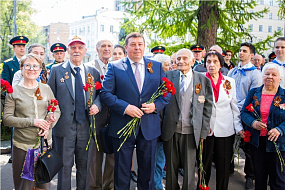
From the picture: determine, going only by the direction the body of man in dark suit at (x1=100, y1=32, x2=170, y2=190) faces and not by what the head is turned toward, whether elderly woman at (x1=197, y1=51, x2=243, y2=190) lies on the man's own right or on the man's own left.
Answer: on the man's own left

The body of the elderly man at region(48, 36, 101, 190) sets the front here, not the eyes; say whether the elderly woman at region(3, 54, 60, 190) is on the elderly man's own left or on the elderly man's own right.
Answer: on the elderly man's own right

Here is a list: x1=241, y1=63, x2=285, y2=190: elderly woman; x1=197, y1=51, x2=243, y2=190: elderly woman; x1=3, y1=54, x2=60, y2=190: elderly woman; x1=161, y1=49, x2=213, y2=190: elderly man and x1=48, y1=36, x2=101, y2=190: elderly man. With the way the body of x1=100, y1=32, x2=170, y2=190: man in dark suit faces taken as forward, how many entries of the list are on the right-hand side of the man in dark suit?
2

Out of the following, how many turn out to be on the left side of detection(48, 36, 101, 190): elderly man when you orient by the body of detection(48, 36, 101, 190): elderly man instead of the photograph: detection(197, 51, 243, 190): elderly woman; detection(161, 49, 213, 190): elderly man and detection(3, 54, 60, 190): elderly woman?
2

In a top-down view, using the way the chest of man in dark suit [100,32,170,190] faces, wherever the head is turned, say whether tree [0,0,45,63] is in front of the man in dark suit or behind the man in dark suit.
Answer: behind

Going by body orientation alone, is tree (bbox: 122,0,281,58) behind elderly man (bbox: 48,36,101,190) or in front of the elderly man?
behind
